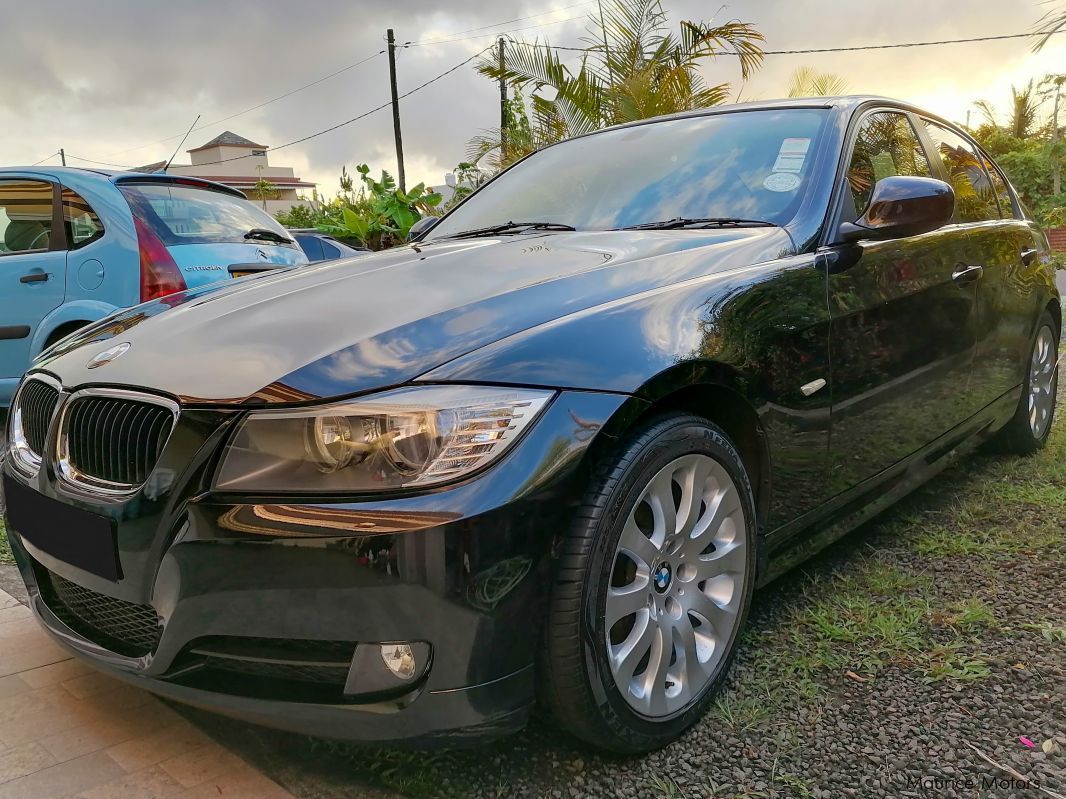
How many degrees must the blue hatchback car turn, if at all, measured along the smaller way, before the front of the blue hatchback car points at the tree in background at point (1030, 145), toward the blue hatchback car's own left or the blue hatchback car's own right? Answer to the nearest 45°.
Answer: approximately 90° to the blue hatchback car's own right

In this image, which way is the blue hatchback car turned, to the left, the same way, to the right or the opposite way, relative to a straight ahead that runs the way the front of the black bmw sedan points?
to the right

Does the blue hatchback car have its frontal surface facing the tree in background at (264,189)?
no

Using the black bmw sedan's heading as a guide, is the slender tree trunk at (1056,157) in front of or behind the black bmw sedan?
behind

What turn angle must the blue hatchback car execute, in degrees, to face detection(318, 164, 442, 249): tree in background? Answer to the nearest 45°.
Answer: approximately 90° to its right

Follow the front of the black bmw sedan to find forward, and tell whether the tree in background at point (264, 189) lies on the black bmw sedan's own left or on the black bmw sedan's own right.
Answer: on the black bmw sedan's own right

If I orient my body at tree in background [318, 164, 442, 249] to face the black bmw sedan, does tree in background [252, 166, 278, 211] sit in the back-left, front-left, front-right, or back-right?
back-right

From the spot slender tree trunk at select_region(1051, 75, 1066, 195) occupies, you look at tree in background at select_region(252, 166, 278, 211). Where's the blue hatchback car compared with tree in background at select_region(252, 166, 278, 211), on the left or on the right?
left

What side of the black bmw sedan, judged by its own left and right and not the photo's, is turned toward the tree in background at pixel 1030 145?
back

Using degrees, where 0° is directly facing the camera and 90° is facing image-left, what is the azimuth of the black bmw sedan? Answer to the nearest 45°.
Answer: approximately 45°

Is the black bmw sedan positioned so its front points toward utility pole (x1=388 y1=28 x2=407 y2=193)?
no

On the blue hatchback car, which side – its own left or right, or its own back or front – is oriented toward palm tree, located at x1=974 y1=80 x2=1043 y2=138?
right

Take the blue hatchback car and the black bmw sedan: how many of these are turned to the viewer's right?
0

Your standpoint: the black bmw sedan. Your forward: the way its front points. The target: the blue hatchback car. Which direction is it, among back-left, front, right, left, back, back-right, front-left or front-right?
right

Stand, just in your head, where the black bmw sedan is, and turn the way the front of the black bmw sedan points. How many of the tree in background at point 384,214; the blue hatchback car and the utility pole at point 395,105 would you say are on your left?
0

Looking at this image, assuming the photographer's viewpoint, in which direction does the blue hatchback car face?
facing away from the viewer and to the left of the viewer

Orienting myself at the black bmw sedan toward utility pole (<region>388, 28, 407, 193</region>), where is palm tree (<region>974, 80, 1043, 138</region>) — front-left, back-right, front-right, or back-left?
front-right

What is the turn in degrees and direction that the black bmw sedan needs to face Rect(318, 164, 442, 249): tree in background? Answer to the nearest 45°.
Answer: approximately 135° to its right
